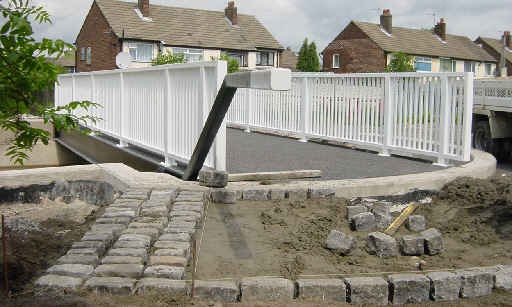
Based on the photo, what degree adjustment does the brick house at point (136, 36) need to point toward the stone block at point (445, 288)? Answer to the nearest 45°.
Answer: approximately 45° to its right

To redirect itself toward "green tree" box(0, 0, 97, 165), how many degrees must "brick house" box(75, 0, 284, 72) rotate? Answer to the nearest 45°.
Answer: approximately 45° to its right

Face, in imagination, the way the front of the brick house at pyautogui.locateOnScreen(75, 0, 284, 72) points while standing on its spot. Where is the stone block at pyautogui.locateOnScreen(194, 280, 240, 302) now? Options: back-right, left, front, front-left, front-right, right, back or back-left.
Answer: front-right

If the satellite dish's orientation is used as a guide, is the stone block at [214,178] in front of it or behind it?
in front

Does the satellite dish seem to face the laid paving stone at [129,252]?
yes

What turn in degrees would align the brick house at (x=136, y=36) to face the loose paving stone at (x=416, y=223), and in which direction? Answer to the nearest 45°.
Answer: approximately 45° to its right

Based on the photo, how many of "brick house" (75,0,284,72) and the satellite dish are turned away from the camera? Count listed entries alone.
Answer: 0

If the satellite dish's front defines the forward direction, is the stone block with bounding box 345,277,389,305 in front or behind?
in front

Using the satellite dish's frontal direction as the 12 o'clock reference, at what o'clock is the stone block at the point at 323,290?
The stone block is roughly at 12 o'clock from the satellite dish.

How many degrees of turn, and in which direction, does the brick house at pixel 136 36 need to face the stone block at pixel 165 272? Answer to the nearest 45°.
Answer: approximately 45° to its right
